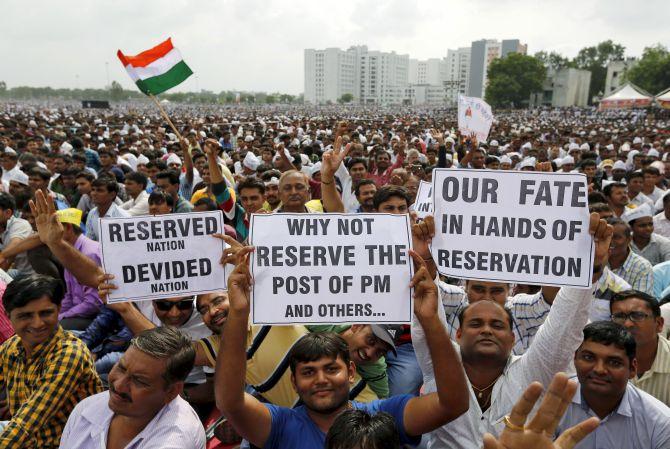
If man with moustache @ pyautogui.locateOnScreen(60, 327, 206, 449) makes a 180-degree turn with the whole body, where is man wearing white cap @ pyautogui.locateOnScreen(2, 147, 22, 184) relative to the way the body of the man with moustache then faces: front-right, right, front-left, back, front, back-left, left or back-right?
front-left

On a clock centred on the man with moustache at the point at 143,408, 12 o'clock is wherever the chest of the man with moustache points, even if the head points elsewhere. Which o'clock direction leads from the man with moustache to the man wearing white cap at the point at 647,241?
The man wearing white cap is roughly at 7 o'clock from the man with moustache.

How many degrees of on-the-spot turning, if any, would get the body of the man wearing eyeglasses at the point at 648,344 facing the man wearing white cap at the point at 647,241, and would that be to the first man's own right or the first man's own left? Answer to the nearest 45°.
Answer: approximately 135° to the first man's own right

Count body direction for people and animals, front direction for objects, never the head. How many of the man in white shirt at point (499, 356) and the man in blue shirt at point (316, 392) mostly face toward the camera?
2

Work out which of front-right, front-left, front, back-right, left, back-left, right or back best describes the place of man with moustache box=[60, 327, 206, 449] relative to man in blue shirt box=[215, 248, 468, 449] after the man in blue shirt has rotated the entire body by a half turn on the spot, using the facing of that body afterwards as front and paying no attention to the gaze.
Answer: left

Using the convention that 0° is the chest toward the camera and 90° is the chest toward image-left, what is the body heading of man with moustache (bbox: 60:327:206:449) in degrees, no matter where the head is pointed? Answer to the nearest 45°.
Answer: approximately 45°

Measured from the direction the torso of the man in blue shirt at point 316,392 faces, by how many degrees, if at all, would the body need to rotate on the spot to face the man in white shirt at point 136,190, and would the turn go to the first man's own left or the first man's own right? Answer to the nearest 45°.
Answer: approximately 135° to the first man's own right

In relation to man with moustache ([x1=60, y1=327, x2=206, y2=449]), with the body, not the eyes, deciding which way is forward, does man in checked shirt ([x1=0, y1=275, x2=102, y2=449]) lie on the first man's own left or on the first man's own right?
on the first man's own right

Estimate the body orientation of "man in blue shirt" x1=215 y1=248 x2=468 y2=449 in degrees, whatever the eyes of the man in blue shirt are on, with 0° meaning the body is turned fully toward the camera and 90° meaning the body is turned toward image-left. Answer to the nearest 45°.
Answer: approximately 0°

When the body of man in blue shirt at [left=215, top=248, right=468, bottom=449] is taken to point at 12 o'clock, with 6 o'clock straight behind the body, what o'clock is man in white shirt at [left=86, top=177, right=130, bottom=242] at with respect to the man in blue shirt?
The man in white shirt is roughly at 5 o'clock from the man in blue shirt.
